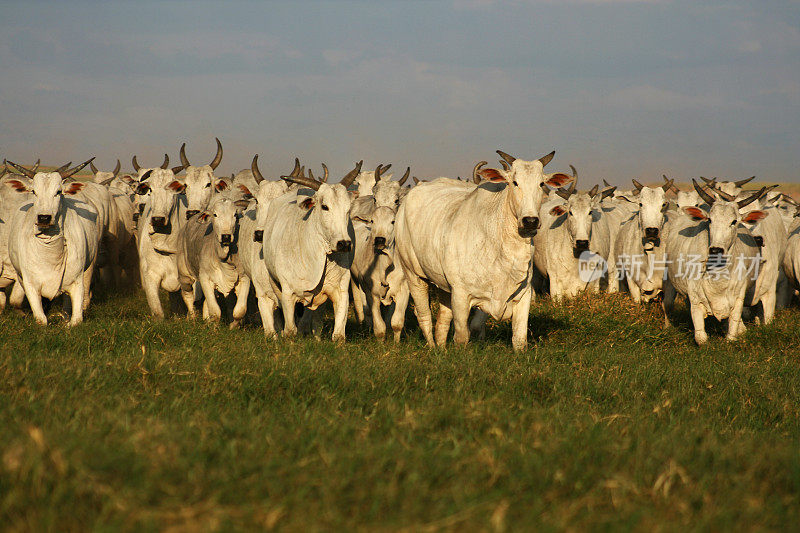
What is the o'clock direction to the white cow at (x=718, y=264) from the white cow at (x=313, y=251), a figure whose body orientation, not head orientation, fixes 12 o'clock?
the white cow at (x=718, y=264) is roughly at 10 o'clock from the white cow at (x=313, y=251).

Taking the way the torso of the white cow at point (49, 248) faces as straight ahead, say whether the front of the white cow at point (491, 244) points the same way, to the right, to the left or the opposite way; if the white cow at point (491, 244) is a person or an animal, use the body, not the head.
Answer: the same way

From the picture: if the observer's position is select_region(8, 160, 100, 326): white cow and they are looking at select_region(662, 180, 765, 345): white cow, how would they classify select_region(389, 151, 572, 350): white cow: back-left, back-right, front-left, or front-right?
front-right

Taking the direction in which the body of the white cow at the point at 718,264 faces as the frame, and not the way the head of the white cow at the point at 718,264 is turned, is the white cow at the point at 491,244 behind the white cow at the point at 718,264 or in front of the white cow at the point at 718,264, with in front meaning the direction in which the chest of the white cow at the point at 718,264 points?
in front

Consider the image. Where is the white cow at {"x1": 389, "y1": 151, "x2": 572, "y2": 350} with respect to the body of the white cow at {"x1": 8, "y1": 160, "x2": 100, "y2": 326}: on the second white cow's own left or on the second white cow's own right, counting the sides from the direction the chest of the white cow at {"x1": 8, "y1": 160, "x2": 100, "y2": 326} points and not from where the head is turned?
on the second white cow's own left

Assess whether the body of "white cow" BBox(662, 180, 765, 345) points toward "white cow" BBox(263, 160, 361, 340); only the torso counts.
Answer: no

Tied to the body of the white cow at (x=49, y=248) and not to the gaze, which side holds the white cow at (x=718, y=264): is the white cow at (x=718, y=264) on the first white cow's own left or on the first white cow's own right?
on the first white cow's own left

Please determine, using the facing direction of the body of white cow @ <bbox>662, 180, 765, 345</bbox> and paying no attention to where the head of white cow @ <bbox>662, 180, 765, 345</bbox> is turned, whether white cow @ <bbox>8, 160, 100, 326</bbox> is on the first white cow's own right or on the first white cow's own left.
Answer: on the first white cow's own right

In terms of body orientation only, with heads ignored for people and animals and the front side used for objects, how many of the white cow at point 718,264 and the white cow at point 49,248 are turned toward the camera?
2

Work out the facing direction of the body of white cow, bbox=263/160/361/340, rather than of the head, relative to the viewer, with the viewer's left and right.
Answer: facing the viewer and to the right of the viewer

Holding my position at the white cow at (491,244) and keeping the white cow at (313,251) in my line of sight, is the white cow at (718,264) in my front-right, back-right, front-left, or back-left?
back-right

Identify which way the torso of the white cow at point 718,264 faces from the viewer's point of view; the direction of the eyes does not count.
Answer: toward the camera

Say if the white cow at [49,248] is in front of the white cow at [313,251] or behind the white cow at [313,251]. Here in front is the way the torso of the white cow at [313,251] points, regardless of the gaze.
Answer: behind

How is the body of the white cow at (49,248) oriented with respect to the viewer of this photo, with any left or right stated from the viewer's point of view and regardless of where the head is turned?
facing the viewer

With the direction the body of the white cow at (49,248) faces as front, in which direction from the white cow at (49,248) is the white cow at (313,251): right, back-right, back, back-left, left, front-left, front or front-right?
front-left

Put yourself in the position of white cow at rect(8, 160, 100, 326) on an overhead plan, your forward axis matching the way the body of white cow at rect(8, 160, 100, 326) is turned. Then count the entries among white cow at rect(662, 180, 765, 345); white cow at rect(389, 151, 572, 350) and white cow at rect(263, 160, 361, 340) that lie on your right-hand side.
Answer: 0

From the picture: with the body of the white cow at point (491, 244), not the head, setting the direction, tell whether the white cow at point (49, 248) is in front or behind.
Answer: behind
